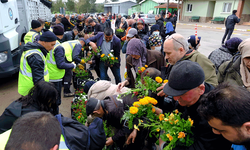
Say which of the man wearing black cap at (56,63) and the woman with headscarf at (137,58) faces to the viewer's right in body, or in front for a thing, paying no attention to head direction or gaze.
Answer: the man wearing black cap

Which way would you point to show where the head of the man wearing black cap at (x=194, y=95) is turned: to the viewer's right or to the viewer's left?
to the viewer's left

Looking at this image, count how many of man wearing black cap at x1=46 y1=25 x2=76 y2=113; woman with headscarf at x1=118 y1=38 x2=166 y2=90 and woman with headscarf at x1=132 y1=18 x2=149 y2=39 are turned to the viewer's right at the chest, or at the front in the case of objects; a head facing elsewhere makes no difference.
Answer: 1

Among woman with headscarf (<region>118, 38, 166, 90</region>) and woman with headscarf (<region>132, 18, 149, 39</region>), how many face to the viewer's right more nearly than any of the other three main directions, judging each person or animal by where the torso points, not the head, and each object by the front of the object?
0

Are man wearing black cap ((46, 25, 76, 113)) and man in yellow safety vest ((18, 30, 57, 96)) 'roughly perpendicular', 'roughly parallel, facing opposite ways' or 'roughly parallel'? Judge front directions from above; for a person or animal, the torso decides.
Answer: roughly parallel

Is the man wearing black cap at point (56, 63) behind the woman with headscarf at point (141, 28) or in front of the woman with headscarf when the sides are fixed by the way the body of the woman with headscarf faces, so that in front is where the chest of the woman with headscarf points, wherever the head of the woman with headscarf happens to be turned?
in front

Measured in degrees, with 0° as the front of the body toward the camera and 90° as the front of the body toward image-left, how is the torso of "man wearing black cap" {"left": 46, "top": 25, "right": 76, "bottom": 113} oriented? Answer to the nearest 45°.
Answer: approximately 270°

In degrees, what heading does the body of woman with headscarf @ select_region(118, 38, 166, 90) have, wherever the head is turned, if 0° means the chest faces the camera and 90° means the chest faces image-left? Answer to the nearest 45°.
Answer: approximately 45°

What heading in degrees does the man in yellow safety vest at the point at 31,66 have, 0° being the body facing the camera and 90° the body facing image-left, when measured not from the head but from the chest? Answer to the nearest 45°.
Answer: approximately 270°

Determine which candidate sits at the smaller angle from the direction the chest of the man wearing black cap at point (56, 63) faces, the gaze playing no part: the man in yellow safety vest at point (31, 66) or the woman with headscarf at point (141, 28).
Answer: the woman with headscarf
